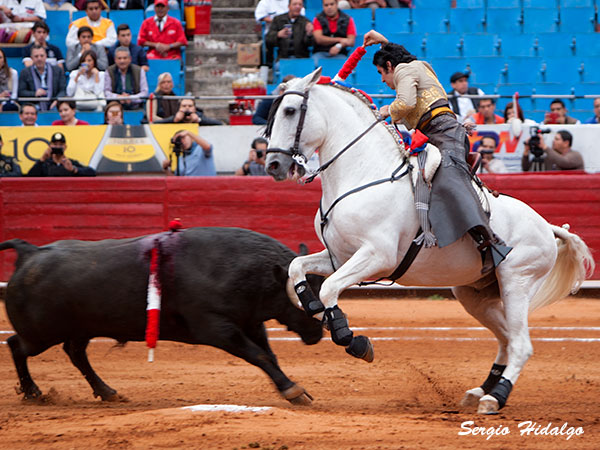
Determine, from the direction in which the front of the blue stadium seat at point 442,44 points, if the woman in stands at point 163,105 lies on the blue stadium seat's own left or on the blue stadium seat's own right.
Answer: on the blue stadium seat's own right

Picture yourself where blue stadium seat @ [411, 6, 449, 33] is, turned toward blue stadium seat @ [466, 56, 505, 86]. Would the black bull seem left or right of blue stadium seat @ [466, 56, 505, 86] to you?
right

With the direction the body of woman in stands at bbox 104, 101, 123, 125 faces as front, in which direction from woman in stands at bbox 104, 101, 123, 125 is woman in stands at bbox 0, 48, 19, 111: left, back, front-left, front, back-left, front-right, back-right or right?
back-right

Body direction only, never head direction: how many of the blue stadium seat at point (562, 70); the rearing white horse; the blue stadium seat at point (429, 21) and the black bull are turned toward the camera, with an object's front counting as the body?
2

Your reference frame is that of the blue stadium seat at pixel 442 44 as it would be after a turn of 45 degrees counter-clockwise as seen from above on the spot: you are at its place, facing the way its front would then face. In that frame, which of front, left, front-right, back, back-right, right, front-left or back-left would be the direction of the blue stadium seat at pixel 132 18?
back-right

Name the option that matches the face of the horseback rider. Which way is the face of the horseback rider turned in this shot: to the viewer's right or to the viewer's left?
to the viewer's left

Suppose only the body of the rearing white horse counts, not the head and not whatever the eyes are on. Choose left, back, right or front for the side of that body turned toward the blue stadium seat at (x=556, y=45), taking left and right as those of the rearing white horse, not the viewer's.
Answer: right

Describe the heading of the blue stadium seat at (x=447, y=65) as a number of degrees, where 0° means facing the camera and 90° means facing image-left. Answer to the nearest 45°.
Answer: approximately 0°

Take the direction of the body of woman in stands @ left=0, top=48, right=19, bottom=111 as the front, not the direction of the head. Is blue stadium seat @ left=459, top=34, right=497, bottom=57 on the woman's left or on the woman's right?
on the woman's left

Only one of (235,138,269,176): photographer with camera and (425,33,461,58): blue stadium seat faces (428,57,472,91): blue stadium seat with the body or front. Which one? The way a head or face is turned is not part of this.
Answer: (425,33,461,58): blue stadium seat

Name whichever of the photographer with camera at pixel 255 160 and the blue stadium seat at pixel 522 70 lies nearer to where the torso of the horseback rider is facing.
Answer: the photographer with camera

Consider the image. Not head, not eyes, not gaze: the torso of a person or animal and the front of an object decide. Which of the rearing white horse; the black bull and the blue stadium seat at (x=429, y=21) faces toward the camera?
the blue stadium seat

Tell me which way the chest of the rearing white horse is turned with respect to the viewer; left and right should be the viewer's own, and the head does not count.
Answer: facing to the left of the viewer

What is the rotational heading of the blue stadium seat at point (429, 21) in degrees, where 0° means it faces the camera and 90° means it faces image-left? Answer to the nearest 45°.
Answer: approximately 0°
